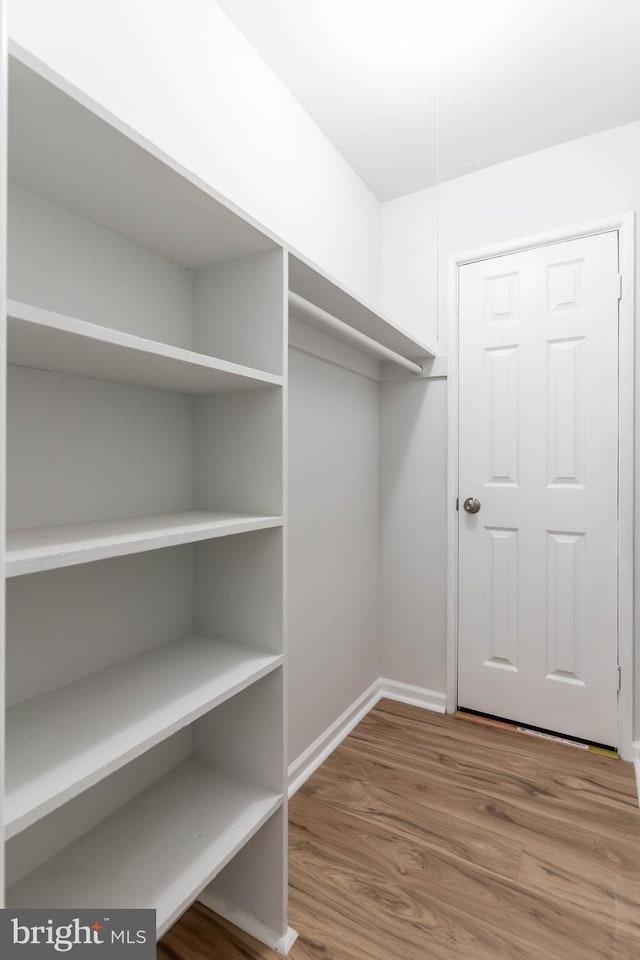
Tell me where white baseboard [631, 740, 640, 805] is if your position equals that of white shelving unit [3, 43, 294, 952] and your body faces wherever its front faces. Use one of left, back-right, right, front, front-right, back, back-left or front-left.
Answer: front-left

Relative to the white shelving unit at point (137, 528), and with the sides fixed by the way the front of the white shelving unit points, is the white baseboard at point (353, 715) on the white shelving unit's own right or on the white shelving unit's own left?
on the white shelving unit's own left

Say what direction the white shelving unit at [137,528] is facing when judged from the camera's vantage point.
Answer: facing the viewer and to the right of the viewer

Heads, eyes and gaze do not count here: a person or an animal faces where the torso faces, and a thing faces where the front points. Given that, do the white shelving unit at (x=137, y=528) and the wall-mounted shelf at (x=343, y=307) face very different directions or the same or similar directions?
same or similar directions

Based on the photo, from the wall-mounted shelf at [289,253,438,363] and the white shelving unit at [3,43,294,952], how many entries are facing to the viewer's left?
0

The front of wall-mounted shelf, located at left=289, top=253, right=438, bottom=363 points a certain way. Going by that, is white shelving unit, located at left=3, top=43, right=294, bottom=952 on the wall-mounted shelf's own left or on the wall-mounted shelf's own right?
on the wall-mounted shelf's own right

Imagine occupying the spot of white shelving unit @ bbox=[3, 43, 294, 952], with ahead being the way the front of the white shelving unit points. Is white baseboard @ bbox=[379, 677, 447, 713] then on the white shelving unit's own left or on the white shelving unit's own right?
on the white shelving unit's own left
